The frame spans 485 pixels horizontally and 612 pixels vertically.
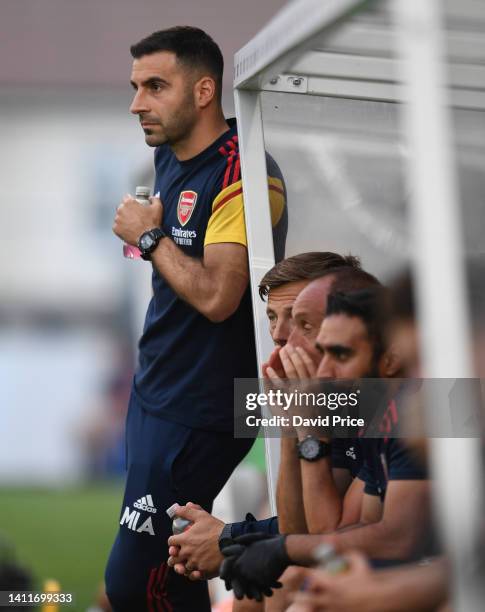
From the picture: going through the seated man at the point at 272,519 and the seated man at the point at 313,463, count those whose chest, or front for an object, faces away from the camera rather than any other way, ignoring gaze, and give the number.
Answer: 0

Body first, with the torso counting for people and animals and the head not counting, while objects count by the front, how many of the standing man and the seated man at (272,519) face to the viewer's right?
0

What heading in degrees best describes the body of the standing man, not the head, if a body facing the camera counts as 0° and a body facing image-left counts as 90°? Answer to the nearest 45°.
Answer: approximately 45°
